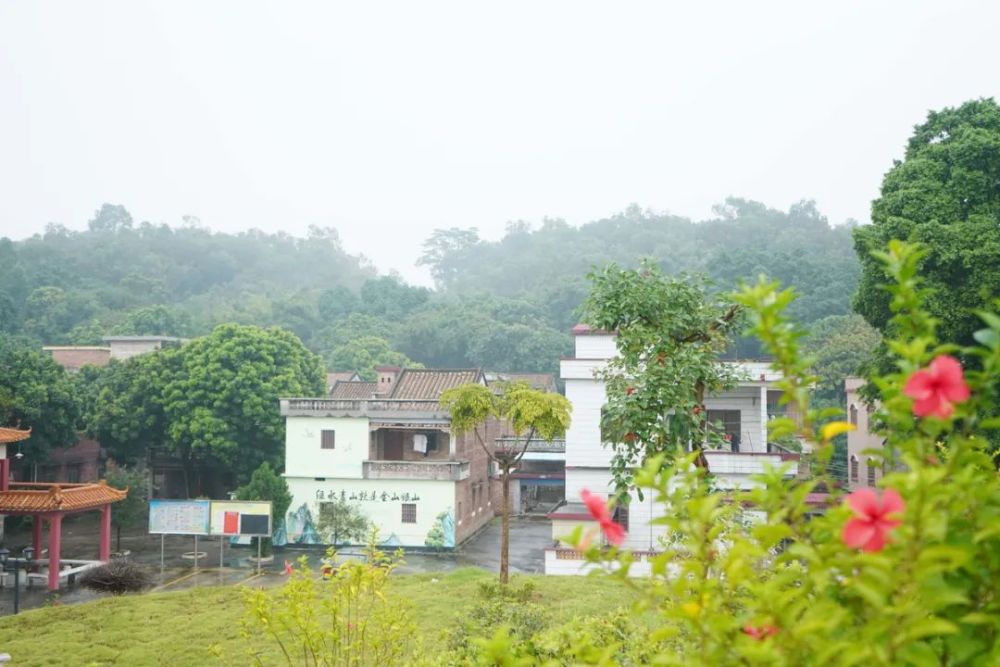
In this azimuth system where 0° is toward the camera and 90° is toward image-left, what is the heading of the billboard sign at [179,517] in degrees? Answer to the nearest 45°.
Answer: approximately 0°

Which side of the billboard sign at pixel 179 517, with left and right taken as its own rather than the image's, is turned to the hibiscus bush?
front

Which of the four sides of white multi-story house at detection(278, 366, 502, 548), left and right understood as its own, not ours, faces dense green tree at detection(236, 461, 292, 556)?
right

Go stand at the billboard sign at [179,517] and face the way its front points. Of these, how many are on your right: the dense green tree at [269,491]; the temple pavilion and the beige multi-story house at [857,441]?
1

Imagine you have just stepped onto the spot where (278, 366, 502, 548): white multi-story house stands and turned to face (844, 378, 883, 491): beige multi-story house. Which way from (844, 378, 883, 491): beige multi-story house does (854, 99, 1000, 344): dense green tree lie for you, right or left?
right

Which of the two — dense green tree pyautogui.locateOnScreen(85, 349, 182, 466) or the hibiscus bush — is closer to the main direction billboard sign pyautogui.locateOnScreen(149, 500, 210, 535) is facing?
the hibiscus bush

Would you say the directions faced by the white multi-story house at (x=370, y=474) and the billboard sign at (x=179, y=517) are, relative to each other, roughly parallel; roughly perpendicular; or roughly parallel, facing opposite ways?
roughly parallel

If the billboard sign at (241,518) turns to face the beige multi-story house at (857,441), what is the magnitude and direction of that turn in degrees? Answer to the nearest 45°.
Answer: approximately 90° to its left

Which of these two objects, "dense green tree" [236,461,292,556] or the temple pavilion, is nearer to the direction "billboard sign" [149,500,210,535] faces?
the temple pavilion

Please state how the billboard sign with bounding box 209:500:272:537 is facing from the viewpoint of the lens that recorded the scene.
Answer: facing the viewer

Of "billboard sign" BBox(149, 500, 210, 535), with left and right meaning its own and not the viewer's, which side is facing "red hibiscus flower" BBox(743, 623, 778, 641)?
front

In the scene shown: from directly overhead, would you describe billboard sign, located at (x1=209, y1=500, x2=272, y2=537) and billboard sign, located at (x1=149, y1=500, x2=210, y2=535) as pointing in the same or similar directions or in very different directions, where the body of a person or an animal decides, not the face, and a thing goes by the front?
same or similar directions

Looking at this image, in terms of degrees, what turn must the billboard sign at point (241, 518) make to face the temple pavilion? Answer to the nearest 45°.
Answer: approximately 90° to its right
